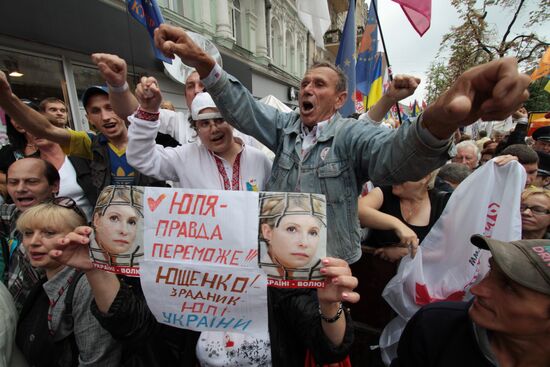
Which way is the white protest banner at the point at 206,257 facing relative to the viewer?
toward the camera

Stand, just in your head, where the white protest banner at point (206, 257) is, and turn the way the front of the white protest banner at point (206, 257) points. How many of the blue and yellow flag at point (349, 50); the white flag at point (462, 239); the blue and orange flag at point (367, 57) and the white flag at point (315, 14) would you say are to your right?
0

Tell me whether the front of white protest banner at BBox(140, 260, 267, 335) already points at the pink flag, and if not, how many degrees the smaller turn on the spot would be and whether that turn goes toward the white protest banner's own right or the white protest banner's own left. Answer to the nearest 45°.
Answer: approximately 135° to the white protest banner's own left

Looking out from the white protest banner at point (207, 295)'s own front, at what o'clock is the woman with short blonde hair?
The woman with short blonde hair is roughly at 4 o'clock from the white protest banner.

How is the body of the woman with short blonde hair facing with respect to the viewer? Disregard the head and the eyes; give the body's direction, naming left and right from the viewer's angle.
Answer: facing the viewer and to the left of the viewer

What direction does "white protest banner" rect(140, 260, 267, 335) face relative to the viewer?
toward the camera

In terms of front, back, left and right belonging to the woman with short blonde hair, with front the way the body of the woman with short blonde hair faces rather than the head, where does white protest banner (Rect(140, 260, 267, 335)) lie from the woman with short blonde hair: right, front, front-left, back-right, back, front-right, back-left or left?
left

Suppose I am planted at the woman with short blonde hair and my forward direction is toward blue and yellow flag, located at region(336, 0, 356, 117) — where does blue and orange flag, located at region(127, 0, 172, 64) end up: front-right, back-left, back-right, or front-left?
front-left

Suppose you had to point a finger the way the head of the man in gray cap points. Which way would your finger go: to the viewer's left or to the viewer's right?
to the viewer's left

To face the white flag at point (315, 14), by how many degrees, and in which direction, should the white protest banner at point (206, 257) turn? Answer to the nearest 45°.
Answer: approximately 135° to its left

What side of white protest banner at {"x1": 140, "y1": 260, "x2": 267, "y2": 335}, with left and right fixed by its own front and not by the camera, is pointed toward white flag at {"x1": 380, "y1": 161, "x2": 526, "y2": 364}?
left

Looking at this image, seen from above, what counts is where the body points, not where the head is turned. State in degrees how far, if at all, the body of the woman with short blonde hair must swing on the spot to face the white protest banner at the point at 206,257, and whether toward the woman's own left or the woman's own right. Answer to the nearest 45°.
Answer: approximately 90° to the woman's own left

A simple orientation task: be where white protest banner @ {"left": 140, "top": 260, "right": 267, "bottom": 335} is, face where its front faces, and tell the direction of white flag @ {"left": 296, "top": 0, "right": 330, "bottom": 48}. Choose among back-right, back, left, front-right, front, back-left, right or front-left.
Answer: back-left

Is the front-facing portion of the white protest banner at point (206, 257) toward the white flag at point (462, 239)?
no

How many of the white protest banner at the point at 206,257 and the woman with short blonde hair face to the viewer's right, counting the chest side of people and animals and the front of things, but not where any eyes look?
0

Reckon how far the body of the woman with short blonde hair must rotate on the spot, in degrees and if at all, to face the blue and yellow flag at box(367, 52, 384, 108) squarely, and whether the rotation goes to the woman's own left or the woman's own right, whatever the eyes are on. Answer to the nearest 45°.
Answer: approximately 135° to the woman's own left

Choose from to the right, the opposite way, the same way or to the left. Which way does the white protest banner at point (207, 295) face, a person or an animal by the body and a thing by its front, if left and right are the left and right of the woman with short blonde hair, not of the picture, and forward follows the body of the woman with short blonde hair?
the same way
